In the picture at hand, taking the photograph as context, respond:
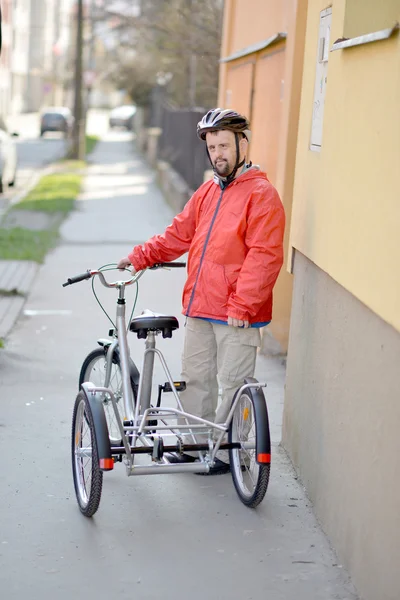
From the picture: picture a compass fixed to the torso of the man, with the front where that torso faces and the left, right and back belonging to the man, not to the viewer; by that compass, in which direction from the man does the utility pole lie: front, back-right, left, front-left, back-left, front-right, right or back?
back-right

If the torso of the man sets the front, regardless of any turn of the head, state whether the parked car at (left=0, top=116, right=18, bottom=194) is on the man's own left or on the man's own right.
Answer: on the man's own right

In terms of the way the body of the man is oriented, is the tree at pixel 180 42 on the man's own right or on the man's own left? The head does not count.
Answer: on the man's own right
